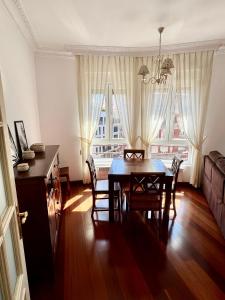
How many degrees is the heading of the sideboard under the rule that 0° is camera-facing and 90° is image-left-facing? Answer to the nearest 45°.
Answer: approximately 270°

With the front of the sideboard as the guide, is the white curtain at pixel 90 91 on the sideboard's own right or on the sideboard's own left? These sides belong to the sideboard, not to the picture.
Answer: on the sideboard's own left

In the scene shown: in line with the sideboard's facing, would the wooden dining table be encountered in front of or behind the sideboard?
in front

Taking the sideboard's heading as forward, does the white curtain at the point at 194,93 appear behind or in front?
in front

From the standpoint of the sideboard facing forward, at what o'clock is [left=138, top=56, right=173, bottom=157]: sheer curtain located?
The sheer curtain is roughly at 11 o'clock from the sideboard.

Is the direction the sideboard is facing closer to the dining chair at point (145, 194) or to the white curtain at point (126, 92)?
the dining chair

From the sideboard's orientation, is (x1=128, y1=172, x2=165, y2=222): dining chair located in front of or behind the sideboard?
in front
